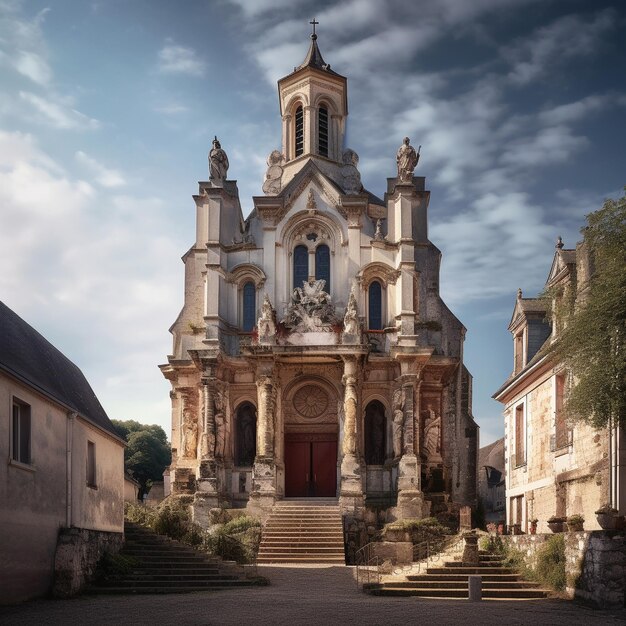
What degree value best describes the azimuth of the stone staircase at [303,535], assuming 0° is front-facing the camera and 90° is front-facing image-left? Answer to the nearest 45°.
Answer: approximately 0°

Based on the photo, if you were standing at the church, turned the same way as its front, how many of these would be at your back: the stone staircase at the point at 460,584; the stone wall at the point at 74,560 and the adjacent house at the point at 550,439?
0

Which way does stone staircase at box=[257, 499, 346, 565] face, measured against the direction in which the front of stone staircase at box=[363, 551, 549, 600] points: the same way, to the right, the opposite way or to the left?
the same way

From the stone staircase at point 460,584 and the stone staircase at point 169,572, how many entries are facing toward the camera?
2

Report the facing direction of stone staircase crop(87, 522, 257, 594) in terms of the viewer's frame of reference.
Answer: facing the viewer

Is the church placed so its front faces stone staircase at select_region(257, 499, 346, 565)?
yes

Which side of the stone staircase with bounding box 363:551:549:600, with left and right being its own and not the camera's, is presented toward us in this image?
front

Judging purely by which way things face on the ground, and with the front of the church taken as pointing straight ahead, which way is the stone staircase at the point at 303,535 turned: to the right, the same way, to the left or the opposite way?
the same way

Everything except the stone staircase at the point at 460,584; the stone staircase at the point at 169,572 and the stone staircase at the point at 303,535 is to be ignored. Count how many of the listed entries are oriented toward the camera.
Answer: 3

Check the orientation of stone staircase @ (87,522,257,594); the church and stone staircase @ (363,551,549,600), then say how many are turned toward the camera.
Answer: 3

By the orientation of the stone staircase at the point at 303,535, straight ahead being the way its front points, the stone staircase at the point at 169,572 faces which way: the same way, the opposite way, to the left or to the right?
the same way
